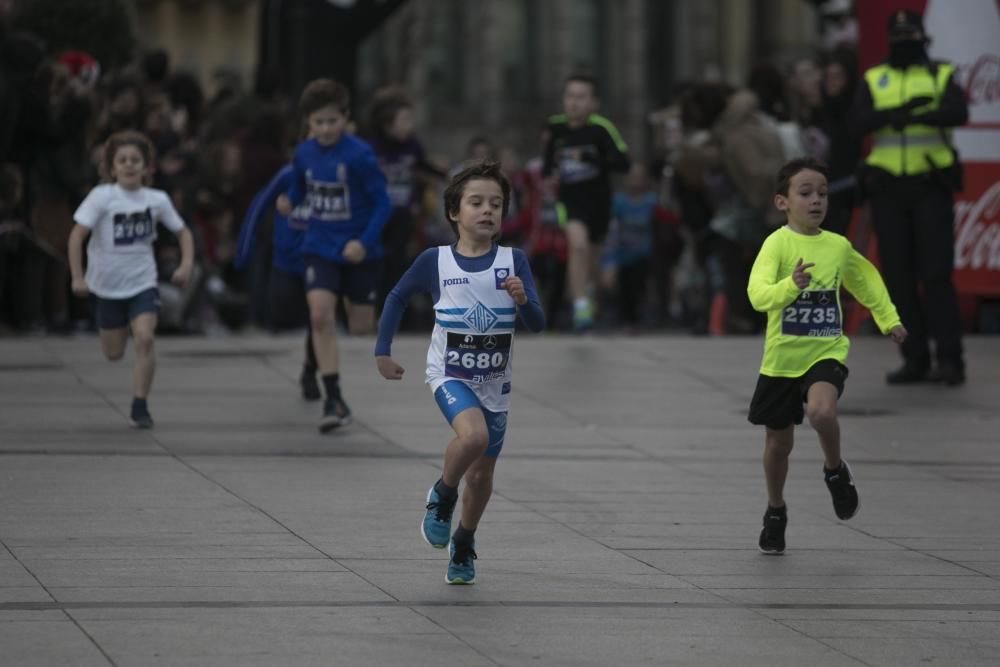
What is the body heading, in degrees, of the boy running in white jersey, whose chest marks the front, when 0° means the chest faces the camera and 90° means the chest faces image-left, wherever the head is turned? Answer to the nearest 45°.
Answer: approximately 0°

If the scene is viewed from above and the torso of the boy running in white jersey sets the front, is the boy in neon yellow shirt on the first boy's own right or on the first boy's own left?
on the first boy's own left

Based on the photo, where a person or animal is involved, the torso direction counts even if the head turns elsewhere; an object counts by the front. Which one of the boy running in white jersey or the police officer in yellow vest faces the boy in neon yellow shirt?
the police officer in yellow vest

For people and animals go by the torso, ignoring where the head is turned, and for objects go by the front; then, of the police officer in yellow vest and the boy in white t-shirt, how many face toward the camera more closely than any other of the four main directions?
2

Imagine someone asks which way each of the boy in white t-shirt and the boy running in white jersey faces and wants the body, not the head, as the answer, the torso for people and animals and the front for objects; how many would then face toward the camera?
2

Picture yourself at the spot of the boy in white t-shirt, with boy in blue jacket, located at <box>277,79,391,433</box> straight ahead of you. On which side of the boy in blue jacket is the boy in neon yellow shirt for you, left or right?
right

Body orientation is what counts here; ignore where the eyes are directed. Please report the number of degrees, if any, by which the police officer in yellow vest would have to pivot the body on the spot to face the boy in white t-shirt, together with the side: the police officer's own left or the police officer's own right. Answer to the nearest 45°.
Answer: approximately 45° to the police officer's own right

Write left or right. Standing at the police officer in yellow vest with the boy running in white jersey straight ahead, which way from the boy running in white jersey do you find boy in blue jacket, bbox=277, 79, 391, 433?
right
